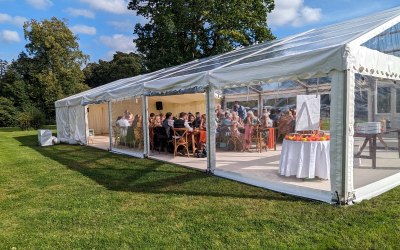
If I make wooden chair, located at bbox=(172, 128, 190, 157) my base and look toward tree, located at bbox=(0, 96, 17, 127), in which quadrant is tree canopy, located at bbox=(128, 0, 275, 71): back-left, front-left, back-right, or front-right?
front-right

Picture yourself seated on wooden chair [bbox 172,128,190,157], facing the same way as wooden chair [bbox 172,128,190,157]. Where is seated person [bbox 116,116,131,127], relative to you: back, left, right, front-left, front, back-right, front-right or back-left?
front-left

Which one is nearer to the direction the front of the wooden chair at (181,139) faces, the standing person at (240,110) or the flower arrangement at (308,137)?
the standing person

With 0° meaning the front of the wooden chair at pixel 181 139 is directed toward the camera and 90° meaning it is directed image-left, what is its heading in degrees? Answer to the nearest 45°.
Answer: approximately 180°

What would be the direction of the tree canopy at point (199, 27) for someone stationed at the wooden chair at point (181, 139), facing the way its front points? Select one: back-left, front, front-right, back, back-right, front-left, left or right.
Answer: front

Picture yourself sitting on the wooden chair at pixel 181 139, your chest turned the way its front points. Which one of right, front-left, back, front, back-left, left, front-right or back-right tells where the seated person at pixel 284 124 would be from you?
right

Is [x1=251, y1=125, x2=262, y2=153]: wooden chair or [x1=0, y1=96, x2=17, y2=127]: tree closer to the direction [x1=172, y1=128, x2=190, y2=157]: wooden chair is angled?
the tree

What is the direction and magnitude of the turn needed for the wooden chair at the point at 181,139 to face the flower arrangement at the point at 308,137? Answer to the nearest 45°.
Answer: approximately 135° to its right

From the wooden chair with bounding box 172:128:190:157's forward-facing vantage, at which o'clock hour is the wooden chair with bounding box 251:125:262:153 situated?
the wooden chair with bounding box 251:125:262:153 is roughly at 3 o'clock from the wooden chair with bounding box 172:128:190:157.

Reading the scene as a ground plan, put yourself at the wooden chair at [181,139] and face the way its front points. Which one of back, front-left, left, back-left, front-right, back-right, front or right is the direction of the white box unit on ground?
front-left

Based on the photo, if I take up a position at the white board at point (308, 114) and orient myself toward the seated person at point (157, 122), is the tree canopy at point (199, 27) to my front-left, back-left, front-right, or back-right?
front-right

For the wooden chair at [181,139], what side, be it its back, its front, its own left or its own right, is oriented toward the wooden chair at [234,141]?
right
